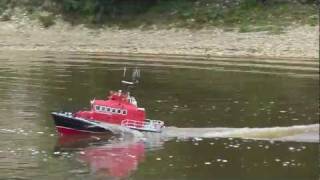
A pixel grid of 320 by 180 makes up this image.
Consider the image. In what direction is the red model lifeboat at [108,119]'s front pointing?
to the viewer's left
